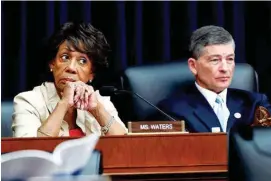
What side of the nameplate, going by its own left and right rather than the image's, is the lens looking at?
front

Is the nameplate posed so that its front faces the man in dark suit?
no

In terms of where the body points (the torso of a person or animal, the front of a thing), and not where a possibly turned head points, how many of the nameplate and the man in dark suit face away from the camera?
0

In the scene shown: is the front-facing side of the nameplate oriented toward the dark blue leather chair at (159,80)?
no

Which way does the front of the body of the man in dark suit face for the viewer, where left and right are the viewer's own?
facing the viewer and to the right of the viewer

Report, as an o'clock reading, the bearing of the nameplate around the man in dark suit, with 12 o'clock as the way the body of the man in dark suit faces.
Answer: The nameplate is roughly at 2 o'clock from the man in dark suit.
